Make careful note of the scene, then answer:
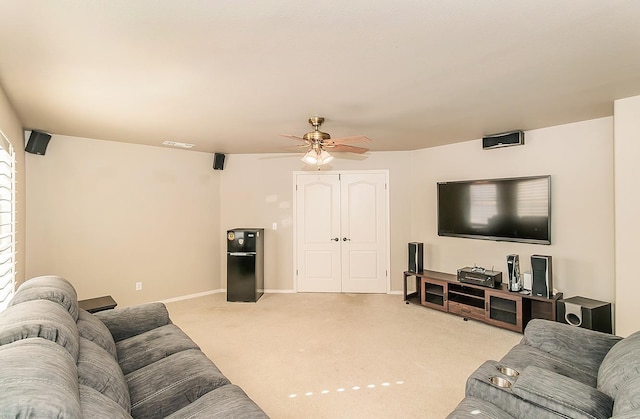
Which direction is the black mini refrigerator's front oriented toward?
toward the camera

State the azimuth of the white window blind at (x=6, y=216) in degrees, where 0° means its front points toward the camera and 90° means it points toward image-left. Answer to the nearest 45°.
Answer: approximately 270°

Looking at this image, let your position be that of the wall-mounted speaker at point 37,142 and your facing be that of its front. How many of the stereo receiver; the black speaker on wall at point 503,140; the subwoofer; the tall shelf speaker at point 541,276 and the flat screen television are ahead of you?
5

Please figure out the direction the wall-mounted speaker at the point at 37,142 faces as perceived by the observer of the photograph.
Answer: facing the viewer and to the right of the viewer

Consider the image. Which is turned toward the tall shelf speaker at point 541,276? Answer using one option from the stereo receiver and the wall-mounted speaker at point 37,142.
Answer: the wall-mounted speaker

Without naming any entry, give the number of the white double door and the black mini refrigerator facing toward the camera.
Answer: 2

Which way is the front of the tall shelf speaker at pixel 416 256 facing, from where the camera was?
facing the viewer and to the left of the viewer

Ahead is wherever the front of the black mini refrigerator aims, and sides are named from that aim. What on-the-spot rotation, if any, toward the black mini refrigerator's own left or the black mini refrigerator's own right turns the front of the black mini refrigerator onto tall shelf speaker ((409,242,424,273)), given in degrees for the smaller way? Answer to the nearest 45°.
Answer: approximately 90° to the black mini refrigerator's own left

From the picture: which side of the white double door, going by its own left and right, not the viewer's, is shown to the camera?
front

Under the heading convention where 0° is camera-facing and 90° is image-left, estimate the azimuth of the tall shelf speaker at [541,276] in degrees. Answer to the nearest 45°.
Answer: approximately 45°

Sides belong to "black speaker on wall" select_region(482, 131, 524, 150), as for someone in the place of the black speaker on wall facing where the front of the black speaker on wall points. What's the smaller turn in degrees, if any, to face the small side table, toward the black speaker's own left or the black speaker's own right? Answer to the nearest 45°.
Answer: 0° — it already faces it

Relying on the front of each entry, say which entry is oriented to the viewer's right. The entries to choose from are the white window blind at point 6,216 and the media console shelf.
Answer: the white window blind

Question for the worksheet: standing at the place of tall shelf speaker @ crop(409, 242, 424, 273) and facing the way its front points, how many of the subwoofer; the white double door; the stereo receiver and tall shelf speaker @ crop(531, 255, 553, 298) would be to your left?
3

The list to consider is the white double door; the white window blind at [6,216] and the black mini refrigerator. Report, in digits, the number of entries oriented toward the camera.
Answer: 2

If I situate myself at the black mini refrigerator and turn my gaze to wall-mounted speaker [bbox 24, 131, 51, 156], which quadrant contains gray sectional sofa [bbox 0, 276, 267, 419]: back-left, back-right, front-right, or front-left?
front-left

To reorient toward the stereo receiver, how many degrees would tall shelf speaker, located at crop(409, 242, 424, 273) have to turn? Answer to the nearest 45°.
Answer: approximately 90° to its left

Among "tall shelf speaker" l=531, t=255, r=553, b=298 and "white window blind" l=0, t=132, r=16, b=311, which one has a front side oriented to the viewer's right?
the white window blind

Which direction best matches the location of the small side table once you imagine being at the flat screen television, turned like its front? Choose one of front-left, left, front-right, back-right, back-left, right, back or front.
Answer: front
